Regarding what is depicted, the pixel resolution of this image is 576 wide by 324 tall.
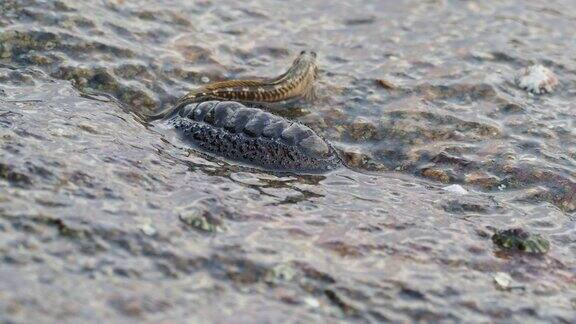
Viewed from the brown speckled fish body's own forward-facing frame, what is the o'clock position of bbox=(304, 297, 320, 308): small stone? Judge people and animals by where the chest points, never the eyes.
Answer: The small stone is roughly at 3 o'clock from the brown speckled fish body.

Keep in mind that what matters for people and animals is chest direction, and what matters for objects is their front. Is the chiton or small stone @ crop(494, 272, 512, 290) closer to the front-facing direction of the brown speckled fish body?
the small stone

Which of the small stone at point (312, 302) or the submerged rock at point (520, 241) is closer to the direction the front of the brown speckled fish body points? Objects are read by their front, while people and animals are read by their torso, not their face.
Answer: the submerged rock

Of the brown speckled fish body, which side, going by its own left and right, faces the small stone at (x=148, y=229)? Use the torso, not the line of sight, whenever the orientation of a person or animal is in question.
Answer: right

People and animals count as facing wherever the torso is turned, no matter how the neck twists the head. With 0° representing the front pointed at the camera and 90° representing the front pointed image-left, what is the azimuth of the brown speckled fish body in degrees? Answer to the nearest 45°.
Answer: approximately 270°

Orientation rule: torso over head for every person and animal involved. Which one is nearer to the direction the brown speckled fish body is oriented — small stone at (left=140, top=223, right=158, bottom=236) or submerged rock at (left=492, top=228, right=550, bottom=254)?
the submerged rock

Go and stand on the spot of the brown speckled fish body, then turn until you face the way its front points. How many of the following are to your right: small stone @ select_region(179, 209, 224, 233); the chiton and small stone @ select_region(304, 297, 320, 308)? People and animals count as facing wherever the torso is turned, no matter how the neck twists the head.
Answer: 3

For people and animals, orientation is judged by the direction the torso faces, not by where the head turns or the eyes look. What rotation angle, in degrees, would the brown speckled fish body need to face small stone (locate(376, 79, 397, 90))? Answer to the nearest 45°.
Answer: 0° — it already faces it

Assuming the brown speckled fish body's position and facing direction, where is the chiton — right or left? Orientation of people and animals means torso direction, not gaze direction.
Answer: on its right

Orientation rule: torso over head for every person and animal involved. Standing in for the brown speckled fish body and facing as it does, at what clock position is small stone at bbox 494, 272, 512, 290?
The small stone is roughly at 2 o'clock from the brown speckled fish body.

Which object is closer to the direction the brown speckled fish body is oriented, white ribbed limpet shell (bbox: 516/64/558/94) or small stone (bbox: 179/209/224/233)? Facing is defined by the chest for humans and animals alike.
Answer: the white ribbed limpet shell
